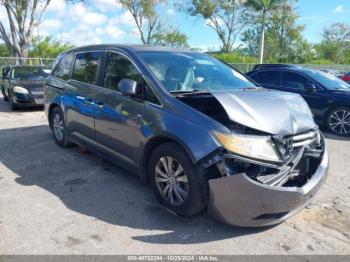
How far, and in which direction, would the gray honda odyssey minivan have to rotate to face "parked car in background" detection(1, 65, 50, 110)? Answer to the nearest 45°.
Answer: approximately 180°

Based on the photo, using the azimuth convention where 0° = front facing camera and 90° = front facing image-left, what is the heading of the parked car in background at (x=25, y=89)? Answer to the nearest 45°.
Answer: approximately 315°

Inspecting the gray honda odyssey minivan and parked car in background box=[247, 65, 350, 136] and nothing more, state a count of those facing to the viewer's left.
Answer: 0

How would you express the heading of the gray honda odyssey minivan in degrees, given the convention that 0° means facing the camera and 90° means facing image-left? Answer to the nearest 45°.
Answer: approximately 315°

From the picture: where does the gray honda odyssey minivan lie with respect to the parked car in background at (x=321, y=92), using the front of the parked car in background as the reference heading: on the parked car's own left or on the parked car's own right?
on the parked car's own right

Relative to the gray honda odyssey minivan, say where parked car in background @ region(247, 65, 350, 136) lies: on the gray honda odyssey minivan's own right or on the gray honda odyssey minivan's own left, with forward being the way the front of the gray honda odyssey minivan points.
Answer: on the gray honda odyssey minivan's own left
